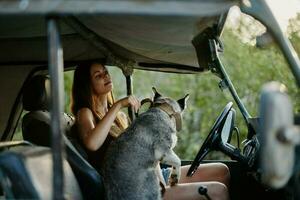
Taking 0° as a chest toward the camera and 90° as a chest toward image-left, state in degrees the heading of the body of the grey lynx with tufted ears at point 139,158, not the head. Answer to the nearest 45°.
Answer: approximately 225°
